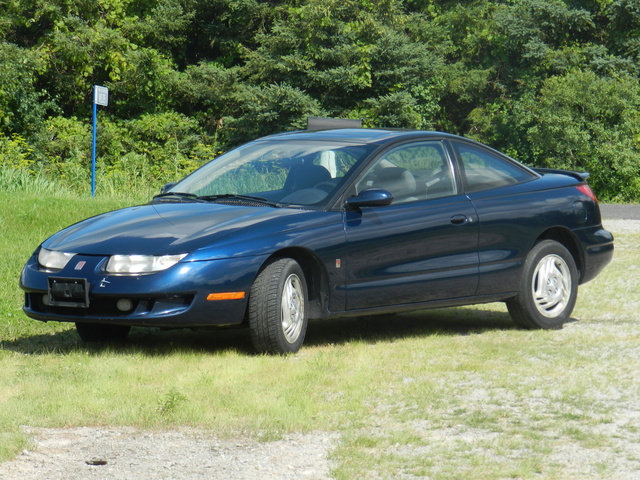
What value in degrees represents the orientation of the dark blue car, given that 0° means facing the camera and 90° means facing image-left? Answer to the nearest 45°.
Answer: approximately 45°
